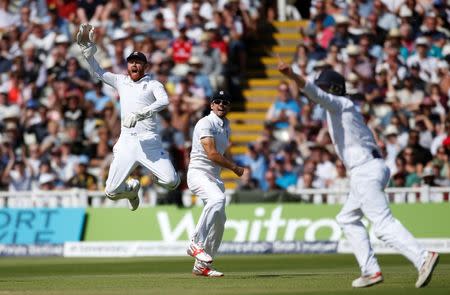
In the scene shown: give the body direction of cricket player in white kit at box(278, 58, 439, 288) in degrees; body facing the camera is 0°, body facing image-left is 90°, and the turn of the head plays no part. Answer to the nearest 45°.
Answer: approximately 90°

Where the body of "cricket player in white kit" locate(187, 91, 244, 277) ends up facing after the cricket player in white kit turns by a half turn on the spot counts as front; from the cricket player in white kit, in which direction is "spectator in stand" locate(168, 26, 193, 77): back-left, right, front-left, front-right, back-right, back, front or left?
front-right

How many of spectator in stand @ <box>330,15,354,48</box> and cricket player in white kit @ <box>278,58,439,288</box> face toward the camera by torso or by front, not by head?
1

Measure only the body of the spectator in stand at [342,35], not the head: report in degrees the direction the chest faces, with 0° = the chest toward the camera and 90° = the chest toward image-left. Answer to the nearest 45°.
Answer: approximately 0°

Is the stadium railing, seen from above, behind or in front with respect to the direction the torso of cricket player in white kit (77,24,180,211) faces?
behind

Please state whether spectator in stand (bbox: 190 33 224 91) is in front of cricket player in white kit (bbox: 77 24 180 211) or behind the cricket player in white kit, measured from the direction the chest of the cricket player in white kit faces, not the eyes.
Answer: behind
